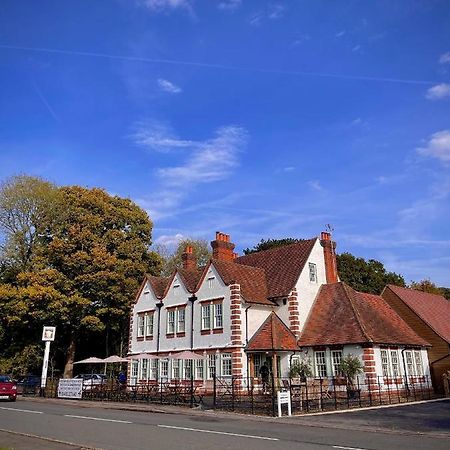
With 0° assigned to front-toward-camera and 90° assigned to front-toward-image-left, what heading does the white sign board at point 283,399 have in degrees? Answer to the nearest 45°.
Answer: approximately 0°

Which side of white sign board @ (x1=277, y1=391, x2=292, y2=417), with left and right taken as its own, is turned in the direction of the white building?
back

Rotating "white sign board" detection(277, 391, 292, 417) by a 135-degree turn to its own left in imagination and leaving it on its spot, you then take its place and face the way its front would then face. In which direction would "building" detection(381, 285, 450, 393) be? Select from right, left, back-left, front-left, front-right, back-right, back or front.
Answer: front

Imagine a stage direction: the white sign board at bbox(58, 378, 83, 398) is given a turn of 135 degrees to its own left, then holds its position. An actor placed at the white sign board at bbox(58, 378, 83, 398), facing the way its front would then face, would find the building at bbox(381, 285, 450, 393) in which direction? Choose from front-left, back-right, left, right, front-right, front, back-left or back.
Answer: front-right

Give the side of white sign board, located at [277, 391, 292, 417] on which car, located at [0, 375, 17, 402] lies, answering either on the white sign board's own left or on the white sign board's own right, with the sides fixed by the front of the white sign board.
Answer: on the white sign board's own right

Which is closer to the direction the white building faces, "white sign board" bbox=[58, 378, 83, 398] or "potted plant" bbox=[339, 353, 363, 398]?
the white sign board

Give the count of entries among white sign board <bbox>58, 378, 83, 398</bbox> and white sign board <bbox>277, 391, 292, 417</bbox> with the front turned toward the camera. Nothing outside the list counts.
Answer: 2

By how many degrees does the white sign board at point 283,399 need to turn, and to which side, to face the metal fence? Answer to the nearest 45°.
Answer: approximately 180°

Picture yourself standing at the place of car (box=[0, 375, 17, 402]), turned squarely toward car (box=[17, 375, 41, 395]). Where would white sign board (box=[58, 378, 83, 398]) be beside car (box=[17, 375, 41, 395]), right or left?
right

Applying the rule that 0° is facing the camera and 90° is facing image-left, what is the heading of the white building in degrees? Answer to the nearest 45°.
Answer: approximately 45°

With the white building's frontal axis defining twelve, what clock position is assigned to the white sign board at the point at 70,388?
The white sign board is roughly at 1 o'clock from the white building.

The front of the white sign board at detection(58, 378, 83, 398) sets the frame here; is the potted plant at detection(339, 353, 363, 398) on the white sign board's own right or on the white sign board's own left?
on the white sign board's own left
